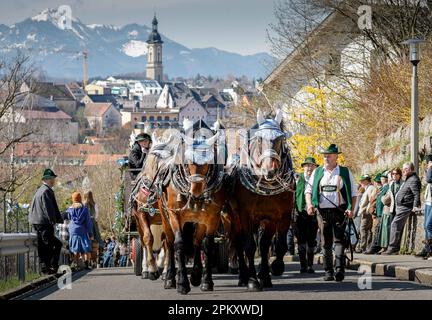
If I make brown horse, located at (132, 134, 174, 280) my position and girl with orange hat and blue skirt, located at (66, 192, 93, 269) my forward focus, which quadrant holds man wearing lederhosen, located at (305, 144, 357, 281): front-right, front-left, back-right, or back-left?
back-right

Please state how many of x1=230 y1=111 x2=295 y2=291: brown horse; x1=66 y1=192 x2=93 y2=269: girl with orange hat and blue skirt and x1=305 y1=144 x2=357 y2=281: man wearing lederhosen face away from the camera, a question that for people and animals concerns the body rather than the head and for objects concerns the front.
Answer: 1

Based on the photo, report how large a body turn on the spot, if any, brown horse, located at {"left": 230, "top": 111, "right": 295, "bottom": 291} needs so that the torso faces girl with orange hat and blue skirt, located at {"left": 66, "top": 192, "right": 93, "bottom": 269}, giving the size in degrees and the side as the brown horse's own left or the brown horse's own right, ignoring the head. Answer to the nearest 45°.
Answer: approximately 135° to the brown horse's own right

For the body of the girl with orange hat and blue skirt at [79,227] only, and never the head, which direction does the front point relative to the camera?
away from the camera

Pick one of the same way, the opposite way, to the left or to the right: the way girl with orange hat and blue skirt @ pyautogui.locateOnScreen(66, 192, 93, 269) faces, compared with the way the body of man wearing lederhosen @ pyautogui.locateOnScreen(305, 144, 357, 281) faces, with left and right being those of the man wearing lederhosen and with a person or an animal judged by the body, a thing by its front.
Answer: the opposite way

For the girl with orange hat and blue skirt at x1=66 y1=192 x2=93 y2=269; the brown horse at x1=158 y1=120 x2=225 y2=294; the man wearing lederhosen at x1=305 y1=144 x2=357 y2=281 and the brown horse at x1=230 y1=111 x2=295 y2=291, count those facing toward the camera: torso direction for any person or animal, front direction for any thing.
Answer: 3

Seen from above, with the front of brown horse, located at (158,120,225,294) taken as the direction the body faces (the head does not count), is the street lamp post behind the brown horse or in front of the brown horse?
behind

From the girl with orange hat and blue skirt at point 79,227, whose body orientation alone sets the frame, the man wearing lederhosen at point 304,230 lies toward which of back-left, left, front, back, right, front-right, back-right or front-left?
back-right

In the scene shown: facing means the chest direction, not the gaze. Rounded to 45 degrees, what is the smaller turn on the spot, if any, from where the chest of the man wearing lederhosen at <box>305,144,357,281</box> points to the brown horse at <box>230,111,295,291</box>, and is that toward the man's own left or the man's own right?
approximately 45° to the man's own right
